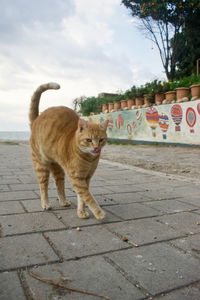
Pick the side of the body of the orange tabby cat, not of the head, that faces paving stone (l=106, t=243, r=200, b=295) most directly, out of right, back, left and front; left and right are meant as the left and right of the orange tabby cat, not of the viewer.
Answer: front

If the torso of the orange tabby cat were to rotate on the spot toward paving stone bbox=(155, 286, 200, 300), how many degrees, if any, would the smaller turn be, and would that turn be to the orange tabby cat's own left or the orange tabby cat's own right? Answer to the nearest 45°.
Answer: approximately 45° to the orange tabby cat's own right

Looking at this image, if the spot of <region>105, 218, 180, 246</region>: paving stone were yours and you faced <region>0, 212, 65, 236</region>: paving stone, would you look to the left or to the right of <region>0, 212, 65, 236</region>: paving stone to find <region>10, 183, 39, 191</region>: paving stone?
right

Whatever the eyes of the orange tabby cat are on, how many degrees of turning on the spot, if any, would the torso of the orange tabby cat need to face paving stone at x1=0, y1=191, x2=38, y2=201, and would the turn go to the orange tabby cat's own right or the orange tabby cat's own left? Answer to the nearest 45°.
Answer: approximately 180°

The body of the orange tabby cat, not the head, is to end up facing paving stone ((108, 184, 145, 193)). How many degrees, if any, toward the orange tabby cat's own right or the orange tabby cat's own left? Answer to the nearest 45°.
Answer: approximately 90° to the orange tabby cat's own left

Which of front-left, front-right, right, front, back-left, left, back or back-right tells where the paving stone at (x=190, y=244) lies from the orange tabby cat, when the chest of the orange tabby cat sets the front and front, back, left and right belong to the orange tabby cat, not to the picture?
front

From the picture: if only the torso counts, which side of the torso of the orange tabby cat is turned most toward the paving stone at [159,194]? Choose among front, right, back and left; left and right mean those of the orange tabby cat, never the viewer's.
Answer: left

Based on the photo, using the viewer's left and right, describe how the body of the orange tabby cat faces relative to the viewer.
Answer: facing the viewer and to the right of the viewer

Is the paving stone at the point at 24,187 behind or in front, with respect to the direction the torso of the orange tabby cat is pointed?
behind

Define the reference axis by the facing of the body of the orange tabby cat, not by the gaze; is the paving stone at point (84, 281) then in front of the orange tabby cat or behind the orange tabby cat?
in front
